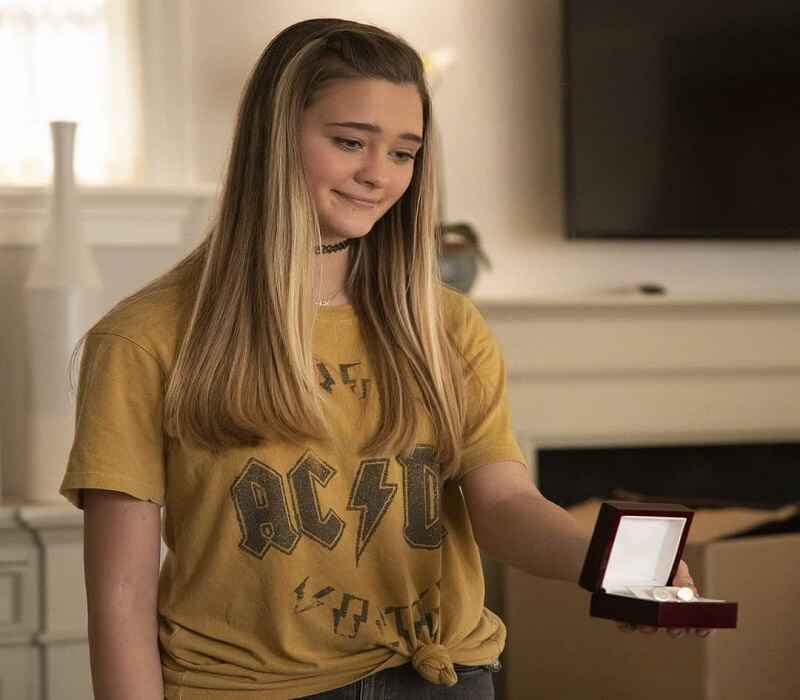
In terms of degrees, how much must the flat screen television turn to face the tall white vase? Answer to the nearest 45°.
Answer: approximately 45° to its right

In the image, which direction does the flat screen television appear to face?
toward the camera

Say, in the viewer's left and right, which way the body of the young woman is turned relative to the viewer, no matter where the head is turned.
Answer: facing the viewer and to the right of the viewer

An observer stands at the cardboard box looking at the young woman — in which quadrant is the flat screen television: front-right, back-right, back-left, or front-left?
back-right

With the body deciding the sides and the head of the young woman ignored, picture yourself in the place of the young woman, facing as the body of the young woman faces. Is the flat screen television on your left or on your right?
on your left

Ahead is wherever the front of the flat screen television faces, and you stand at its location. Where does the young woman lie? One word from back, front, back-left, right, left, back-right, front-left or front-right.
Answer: front

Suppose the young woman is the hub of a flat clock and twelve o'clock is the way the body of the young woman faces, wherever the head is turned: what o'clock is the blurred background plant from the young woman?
The blurred background plant is roughly at 8 o'clock from the young woman.

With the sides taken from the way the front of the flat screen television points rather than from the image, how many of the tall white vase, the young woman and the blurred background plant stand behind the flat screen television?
0

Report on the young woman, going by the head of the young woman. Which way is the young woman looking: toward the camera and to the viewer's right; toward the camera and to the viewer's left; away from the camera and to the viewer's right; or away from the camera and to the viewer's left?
toward the camera and to the viewer's right

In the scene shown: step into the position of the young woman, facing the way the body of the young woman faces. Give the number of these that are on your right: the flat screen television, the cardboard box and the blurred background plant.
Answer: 0

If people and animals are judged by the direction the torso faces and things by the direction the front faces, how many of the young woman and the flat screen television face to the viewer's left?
0

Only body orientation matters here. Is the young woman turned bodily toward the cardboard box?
no

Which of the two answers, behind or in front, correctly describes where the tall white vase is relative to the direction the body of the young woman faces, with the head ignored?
behind

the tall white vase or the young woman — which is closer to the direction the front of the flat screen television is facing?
the young woman
